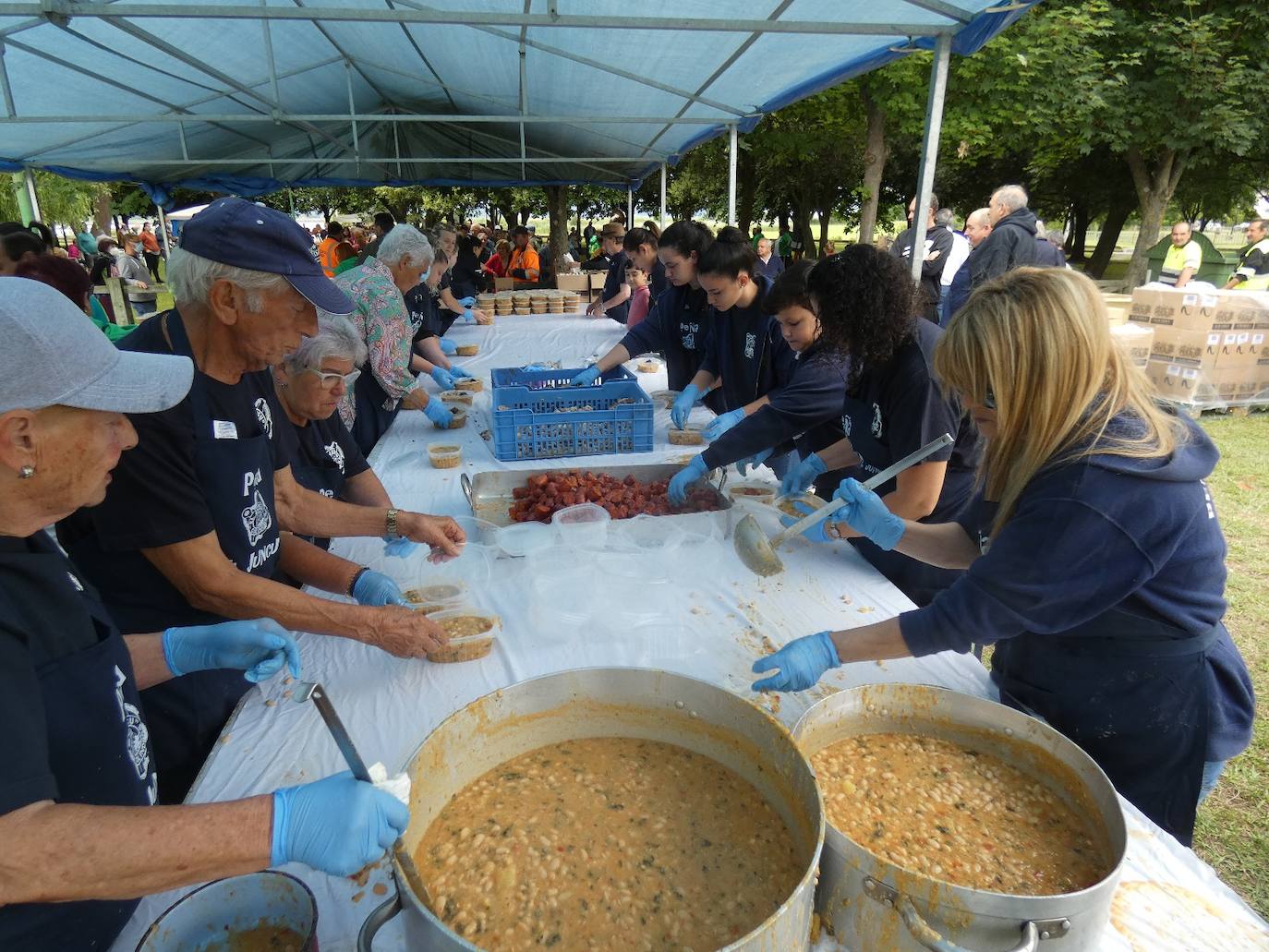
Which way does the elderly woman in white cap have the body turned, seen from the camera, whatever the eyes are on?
to the viewer's right

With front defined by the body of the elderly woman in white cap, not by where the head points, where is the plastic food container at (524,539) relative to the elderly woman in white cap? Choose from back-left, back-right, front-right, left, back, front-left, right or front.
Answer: front-left

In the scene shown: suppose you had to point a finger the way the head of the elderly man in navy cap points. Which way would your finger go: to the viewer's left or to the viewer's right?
to the viewer's right

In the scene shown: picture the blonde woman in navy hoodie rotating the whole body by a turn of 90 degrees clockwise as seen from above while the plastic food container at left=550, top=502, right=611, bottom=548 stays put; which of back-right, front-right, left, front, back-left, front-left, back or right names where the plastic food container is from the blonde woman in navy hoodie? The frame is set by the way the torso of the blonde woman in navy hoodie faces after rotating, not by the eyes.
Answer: left

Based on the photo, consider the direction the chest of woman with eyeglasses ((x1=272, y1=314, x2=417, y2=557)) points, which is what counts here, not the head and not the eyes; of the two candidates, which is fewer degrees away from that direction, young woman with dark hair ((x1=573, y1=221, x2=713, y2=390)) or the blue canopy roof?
the young woman with dark hair

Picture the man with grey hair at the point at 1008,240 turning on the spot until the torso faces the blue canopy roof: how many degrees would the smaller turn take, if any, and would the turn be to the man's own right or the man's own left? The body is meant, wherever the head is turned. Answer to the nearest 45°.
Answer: approximately 45° to the man's own left

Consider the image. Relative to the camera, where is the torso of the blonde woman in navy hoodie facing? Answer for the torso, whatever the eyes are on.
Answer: to the viewer's left

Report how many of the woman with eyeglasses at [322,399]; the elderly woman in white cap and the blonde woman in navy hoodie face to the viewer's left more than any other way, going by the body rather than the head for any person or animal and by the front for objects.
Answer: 1

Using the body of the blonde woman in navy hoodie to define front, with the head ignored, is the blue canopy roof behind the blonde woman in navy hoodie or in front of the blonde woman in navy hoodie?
in front

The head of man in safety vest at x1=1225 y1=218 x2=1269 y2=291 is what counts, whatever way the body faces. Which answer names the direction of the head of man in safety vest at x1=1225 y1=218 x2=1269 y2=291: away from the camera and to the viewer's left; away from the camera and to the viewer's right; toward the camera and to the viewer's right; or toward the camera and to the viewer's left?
toward the camera and to the viewer's left

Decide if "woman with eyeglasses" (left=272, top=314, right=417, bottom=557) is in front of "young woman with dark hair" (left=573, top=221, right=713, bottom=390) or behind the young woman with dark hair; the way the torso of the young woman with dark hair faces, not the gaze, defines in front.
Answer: in front

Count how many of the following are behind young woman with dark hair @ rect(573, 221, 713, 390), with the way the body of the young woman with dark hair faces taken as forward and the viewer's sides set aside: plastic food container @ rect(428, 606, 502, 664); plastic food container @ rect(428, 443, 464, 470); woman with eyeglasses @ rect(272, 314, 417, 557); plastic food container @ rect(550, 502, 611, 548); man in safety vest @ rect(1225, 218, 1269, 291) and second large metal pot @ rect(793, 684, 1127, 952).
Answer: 1

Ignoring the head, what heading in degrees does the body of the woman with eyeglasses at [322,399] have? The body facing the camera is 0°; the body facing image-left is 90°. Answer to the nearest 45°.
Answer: approximately 315°
